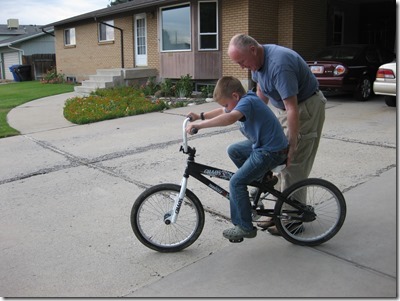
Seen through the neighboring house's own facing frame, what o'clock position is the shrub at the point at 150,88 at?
The shrub is roughly at 10 o'clock from the neighboring house.

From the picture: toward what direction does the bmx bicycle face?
to the viewer's left

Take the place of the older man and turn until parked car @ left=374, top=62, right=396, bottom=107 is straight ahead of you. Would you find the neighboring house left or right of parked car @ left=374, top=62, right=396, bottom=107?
left

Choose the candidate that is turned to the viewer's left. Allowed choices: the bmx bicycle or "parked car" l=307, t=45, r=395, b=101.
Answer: the bmx bicycle

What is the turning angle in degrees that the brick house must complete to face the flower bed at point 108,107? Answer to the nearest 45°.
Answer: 0° — it already faces it

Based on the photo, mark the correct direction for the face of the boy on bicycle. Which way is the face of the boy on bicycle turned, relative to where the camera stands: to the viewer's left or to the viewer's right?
to the viewer's left

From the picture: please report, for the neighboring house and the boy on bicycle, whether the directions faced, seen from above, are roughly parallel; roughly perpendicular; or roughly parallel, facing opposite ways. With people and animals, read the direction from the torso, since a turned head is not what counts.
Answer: roughly perpendicular

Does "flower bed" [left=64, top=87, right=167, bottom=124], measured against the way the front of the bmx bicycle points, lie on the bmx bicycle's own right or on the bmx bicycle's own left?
on the bmx bicycle's own right

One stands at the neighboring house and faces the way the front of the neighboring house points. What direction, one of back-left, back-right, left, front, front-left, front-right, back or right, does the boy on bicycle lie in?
front-left

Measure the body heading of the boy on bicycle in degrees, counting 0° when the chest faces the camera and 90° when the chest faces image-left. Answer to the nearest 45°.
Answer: approximately 90°

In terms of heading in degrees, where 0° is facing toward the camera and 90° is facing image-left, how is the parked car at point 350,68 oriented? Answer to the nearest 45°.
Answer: approximately 225°

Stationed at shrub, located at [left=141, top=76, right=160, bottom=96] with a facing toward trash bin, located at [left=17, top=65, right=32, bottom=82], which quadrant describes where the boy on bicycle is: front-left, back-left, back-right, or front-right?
back-left
